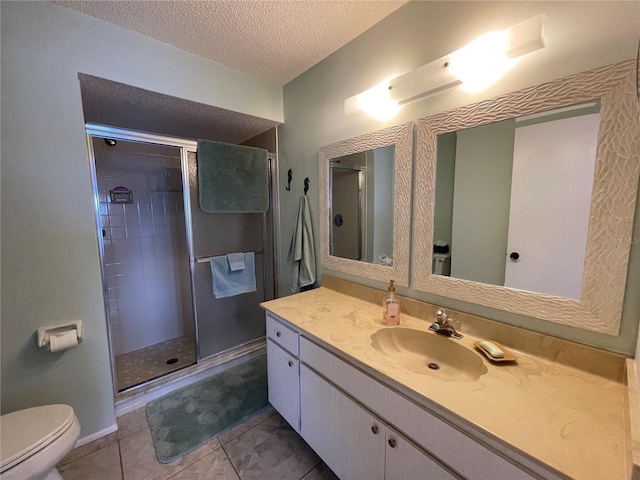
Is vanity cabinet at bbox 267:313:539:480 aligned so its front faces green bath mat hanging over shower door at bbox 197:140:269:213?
no

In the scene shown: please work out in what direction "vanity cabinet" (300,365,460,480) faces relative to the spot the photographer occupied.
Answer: facing the viewer and to the left of the viewer

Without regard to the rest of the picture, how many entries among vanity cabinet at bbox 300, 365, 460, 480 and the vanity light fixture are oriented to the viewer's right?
0

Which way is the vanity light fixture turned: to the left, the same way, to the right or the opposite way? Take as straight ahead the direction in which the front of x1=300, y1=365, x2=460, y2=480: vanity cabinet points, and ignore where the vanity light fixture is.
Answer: the same way

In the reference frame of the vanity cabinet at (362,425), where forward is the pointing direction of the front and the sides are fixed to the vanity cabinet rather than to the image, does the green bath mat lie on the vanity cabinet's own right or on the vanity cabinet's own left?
on the vanity cabinet's own right

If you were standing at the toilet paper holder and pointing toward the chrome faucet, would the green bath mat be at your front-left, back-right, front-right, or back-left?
front-left

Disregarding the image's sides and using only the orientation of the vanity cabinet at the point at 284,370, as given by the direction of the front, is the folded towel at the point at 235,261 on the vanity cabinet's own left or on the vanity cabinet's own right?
on the vanity cabinet's own right

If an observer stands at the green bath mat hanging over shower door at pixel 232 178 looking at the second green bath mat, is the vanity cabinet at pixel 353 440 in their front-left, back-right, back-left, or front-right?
front-left

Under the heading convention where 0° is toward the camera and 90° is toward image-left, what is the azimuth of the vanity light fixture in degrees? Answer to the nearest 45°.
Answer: approximately 45°

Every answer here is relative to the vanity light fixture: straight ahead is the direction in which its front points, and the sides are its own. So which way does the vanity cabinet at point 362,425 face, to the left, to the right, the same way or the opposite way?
the same way

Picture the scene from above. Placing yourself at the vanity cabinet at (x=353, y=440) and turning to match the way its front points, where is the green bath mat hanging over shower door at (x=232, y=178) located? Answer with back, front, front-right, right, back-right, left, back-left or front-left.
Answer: right

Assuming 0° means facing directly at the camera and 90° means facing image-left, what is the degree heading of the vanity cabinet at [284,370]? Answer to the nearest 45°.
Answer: approximately 45°

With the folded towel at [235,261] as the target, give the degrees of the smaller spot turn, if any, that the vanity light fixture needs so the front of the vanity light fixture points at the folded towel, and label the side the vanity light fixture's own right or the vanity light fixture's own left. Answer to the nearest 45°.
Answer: approximately 45° to the vanity light fixture's own right
